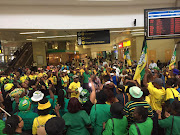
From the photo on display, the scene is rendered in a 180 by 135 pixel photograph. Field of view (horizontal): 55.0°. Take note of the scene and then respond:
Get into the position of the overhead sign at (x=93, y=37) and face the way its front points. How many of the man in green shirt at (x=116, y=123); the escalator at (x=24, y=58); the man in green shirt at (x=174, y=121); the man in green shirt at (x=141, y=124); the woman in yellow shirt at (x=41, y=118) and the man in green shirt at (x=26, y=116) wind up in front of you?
5

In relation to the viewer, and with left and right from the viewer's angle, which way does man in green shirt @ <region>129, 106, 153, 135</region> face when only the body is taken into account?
facing away from the viewer and to the left of the viewer

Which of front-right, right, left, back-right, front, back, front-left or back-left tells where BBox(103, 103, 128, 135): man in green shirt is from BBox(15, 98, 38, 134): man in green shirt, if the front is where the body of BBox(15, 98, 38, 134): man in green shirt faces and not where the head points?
back-right

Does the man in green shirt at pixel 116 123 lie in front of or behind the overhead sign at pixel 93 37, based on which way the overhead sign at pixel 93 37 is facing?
in front

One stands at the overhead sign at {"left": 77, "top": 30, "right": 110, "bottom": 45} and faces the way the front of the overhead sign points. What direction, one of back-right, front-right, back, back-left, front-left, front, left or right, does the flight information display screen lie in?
front-left

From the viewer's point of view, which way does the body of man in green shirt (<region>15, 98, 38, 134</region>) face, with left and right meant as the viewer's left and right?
facing away from the viewer

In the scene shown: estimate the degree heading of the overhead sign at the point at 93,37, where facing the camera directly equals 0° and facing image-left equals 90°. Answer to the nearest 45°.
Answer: approximately 0°

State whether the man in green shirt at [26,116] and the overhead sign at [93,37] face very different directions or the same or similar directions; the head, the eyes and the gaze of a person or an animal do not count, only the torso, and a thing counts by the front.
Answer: very different directions

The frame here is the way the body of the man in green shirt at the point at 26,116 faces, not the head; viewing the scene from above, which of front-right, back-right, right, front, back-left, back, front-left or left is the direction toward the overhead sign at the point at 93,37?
front-right

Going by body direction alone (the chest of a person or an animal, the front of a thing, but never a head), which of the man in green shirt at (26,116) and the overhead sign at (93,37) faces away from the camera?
the man in green shirt

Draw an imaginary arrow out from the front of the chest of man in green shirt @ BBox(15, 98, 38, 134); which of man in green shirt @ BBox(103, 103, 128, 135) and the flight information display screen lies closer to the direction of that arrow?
the flight information display screen

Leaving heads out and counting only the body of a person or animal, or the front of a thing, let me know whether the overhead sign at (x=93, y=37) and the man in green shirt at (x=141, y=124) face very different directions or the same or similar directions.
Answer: very different directions

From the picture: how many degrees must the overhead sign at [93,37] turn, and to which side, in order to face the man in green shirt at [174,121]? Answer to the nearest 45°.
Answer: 0° — it already faces them
